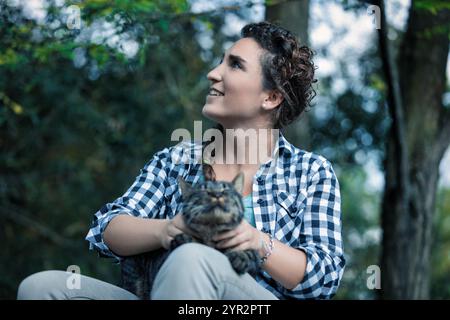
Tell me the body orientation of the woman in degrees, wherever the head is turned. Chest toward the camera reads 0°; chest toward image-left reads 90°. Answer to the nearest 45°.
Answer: approximately 45°

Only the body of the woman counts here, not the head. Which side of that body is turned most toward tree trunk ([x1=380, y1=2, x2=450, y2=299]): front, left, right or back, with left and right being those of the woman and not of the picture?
back

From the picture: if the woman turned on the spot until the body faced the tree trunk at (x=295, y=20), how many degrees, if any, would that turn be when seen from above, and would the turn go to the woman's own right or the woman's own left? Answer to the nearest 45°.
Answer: approximately 135° to the woman's own right
